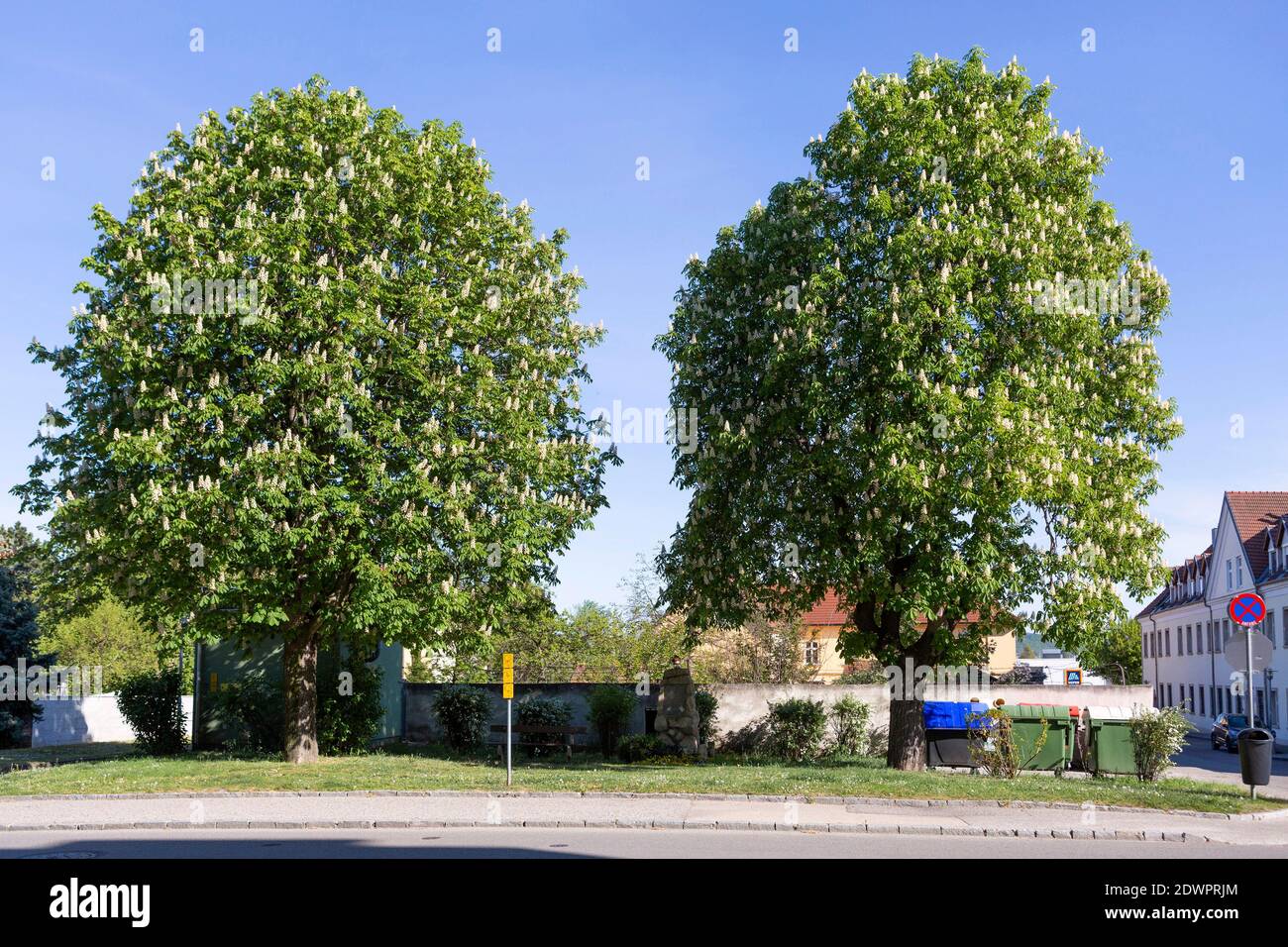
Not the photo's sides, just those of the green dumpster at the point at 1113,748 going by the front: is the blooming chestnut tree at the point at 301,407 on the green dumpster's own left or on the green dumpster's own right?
on the green dumpster's own right

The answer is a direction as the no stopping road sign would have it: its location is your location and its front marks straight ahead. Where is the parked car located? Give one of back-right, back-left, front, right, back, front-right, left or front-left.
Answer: back

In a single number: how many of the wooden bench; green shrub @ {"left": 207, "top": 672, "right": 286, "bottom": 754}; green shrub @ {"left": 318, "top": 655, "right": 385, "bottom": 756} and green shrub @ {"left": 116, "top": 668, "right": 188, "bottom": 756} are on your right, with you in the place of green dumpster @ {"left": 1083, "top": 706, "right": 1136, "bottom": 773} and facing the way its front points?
4

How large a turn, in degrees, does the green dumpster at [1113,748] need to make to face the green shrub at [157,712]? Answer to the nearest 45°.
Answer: approximately 90° to its right

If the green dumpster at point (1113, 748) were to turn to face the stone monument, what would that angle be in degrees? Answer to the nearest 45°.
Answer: approximately 90° to its right

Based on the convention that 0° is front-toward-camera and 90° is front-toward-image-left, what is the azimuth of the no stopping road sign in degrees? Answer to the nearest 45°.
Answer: approximately 0°

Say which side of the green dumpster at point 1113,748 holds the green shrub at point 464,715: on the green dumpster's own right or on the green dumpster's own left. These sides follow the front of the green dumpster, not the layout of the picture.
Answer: on the green dumpster's own right

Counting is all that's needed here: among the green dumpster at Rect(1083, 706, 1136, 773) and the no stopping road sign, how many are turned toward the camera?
2

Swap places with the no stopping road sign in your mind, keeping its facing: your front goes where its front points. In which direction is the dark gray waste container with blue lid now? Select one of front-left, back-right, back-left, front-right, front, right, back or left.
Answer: back-right
